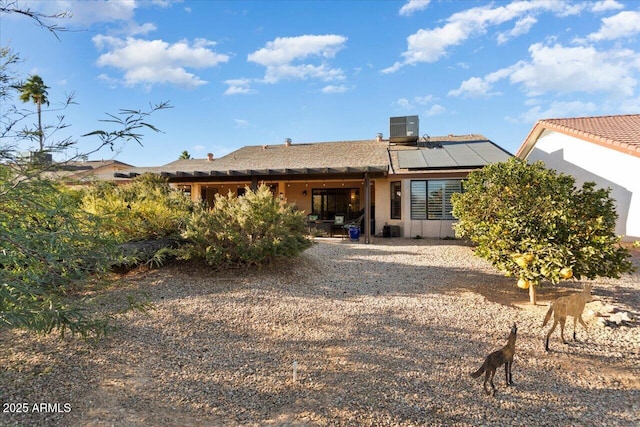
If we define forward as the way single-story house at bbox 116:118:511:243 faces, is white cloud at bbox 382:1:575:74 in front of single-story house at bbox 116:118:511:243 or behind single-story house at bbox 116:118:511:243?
behind

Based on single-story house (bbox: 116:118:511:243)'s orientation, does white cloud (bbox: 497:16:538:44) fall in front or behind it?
behind
